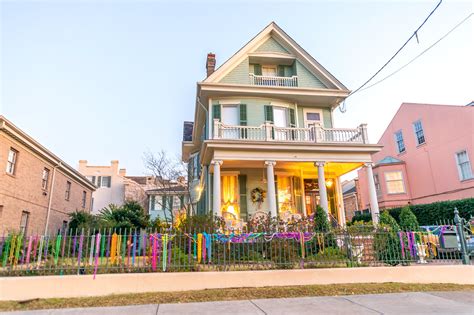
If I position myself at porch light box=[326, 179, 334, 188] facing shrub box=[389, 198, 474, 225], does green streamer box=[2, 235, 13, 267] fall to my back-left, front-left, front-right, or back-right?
back-right

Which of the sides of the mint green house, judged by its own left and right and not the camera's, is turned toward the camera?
front

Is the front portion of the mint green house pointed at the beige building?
no

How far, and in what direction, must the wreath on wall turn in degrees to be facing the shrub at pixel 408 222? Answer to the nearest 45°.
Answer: approximately 45° to its left

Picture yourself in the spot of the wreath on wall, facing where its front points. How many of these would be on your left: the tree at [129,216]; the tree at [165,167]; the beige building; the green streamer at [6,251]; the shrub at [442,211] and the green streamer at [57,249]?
1

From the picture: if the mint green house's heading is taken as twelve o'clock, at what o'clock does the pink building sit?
The pink building is roughly at 8 o'clock from the mint green house.

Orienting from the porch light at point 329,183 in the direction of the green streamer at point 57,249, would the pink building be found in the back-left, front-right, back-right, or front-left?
back-left

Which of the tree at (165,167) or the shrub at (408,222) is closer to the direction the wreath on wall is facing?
the shrub

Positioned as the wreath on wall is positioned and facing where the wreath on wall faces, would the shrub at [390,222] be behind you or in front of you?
in front

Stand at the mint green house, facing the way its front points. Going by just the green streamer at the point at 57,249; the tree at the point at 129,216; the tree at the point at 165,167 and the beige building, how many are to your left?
0

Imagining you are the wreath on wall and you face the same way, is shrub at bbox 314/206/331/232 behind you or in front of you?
in front

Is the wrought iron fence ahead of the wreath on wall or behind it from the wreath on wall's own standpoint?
ahead

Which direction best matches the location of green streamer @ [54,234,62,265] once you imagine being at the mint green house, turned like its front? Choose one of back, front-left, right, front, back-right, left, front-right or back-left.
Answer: front-right

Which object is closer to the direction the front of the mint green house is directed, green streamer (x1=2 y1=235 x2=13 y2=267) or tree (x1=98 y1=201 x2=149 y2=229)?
the green streamer

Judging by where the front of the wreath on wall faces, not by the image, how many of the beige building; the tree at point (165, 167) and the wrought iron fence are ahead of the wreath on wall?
1

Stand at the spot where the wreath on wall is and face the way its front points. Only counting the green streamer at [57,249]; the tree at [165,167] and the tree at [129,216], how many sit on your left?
0

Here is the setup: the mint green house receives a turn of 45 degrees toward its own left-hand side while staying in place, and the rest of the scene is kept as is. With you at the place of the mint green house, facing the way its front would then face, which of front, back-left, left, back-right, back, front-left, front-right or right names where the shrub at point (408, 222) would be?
front

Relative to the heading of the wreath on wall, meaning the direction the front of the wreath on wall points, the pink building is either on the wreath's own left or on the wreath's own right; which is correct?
on the wreath's own left

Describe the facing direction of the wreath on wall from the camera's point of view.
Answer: facing the viewer
